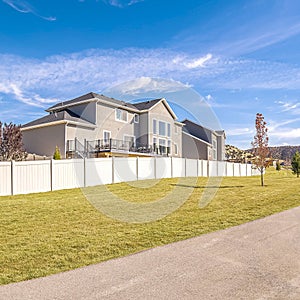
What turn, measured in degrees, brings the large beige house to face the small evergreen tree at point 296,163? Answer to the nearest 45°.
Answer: approximately 135° to its right

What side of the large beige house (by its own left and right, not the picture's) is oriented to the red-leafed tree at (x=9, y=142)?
left

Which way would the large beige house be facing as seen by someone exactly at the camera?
facing away from the viewer and to the left of the viewer
